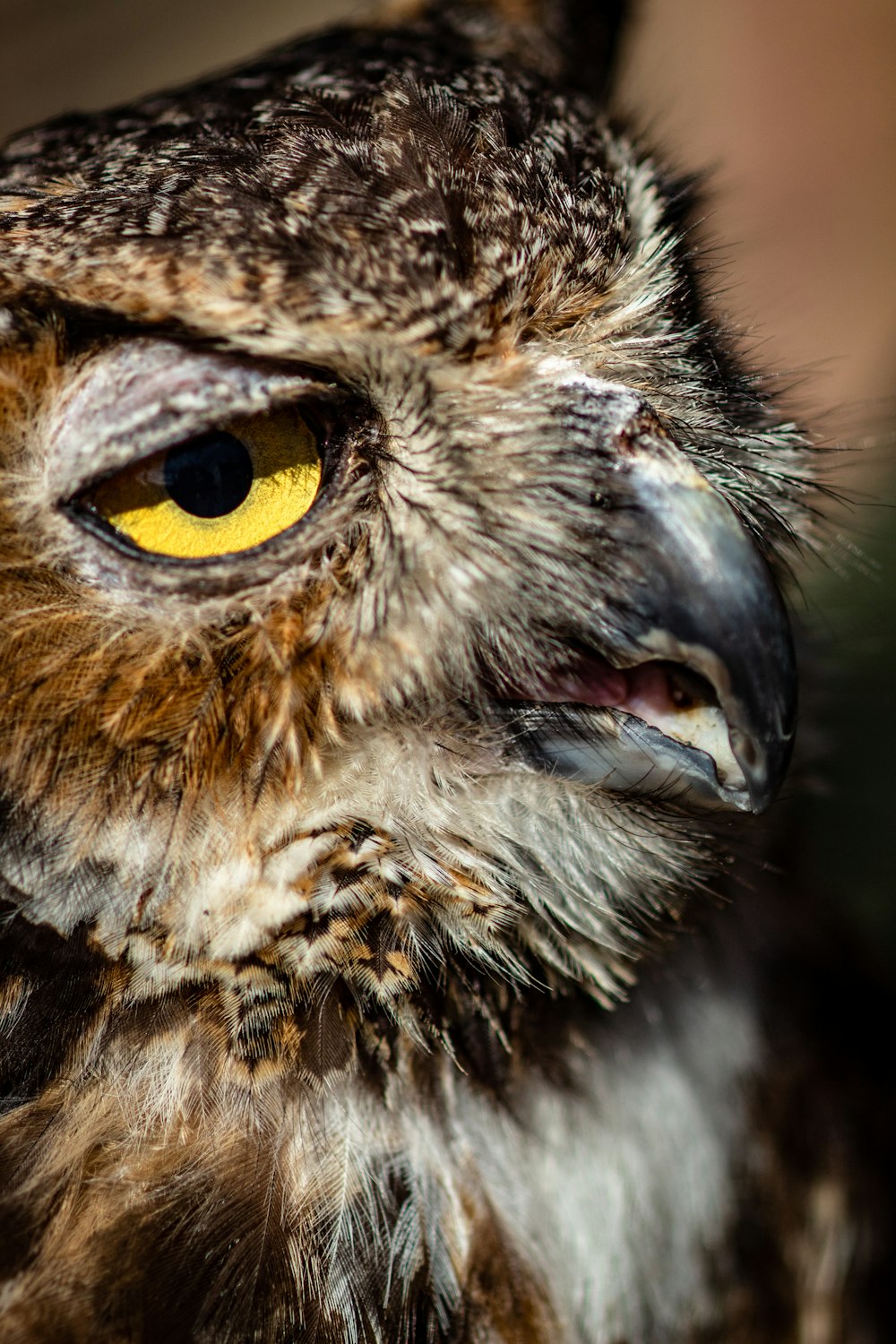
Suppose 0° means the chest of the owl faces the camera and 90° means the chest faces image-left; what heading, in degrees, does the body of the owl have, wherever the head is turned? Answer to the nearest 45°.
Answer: approximately 315°
